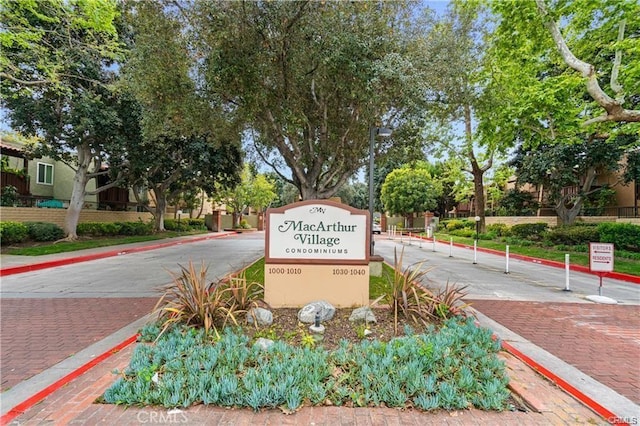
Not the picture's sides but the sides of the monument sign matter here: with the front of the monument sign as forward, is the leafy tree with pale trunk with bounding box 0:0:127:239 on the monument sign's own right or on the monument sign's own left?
on the monument sign's own right

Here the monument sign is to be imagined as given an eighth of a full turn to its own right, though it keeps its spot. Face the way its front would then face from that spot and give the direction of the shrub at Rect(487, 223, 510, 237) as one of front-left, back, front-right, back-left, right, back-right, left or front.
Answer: back

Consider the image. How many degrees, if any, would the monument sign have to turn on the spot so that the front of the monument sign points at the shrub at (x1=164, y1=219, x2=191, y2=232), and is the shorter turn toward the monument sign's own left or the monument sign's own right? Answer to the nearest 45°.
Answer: approximately 135° to the monument sign's own right

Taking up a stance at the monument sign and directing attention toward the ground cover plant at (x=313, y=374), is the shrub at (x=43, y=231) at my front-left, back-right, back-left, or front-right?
back-right

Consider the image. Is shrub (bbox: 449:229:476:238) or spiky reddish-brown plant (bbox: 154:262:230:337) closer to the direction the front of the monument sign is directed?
the spiky reddish-brown plant

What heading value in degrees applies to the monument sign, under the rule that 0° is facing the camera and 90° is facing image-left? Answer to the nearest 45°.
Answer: approximately 0°

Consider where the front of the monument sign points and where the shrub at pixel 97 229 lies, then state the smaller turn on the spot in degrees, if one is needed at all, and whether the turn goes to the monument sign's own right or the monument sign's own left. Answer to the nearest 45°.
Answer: approximately 135° to the monument sign's own right

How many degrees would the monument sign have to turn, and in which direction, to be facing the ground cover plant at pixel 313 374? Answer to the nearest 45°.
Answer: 0° — it already faces it
